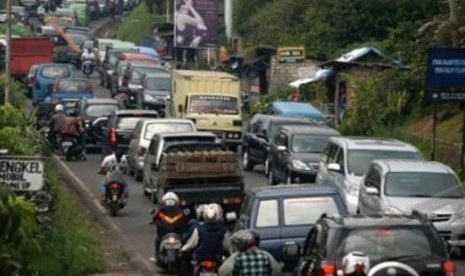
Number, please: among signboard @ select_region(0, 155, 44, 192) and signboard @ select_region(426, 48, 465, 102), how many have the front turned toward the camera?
2

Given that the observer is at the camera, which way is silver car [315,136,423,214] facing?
facing the viewer and to the right of the viewer

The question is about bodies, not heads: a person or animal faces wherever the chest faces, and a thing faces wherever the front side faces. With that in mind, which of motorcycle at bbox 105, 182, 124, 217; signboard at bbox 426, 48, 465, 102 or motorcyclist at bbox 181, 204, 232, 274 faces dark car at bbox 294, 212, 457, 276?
the signboard

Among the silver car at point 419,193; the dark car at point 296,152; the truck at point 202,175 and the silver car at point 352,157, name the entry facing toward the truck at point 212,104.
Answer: the truck at point 202,175

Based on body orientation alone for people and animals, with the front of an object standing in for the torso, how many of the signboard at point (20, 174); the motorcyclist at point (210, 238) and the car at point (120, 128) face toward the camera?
1

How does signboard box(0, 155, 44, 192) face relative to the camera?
toward the camera

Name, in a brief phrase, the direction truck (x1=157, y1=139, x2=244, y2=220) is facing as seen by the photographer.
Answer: facing away from the viewer

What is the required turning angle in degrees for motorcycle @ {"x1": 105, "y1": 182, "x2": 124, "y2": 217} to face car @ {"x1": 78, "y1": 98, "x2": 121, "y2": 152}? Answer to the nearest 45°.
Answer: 0° — it already faces it

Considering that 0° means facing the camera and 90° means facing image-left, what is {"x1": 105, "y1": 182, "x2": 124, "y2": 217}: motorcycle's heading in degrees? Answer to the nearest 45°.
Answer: approximately 180°

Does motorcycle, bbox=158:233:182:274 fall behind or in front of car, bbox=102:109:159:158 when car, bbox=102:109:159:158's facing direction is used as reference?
behind

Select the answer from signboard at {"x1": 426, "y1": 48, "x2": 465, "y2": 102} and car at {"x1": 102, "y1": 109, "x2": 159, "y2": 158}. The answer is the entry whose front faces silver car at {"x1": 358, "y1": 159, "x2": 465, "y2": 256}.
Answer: the signboard

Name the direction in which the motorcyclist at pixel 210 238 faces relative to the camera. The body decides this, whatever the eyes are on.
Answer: away from the camera

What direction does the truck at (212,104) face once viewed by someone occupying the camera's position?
facing the viewer
